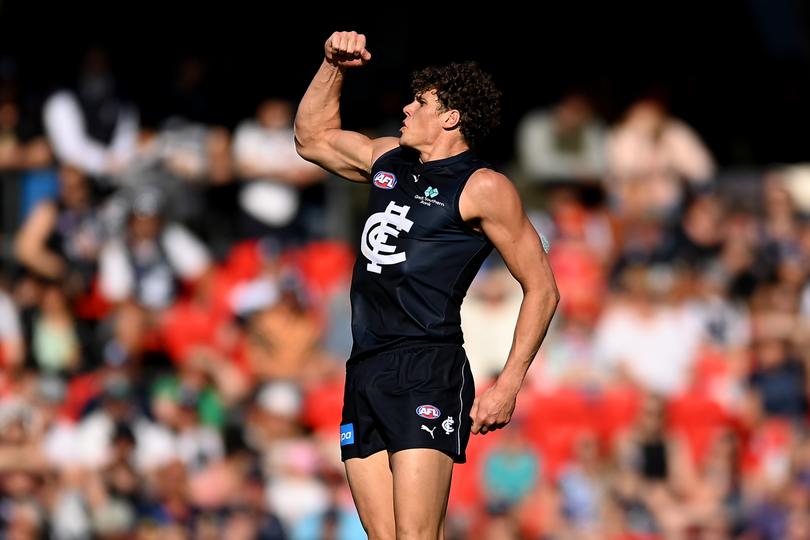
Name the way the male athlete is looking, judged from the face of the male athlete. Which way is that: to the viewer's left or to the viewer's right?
to the viewer's left

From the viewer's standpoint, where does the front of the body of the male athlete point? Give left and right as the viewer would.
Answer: facing the viewer and to the left of the viewer
